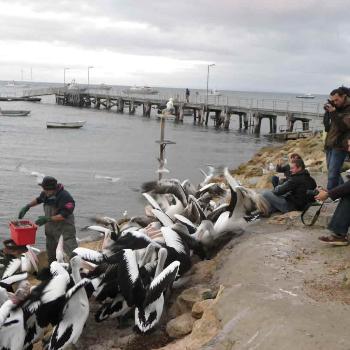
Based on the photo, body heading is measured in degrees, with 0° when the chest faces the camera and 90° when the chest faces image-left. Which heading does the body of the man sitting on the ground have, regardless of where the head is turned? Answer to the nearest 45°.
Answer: approximately 90°

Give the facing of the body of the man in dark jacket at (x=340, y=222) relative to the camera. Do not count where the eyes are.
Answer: to the viewer's left

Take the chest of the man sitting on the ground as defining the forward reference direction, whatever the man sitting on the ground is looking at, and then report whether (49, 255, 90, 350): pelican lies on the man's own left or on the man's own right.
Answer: on the man's own left

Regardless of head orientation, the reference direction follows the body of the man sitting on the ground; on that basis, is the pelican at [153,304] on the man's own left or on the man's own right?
on the man's own left

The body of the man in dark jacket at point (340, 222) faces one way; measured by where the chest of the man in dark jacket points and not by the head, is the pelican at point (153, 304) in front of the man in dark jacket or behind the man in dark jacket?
in front

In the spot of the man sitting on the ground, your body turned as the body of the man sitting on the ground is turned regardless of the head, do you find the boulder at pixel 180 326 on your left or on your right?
on your left

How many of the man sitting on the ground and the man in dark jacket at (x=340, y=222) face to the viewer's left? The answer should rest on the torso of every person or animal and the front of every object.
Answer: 2

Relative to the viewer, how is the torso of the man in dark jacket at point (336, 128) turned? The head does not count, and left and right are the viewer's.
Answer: facing the viewer and to the left of the viewer

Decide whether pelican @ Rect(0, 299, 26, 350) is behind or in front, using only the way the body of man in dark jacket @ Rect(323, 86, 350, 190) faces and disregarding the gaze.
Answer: in front

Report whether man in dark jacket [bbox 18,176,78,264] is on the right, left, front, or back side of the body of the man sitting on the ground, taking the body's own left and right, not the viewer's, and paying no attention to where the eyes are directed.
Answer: front
